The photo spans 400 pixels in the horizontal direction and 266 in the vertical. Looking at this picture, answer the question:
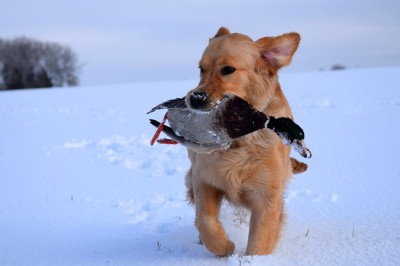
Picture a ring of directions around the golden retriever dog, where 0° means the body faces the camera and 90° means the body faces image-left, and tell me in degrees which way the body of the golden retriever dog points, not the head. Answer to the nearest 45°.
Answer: approximately 0°
